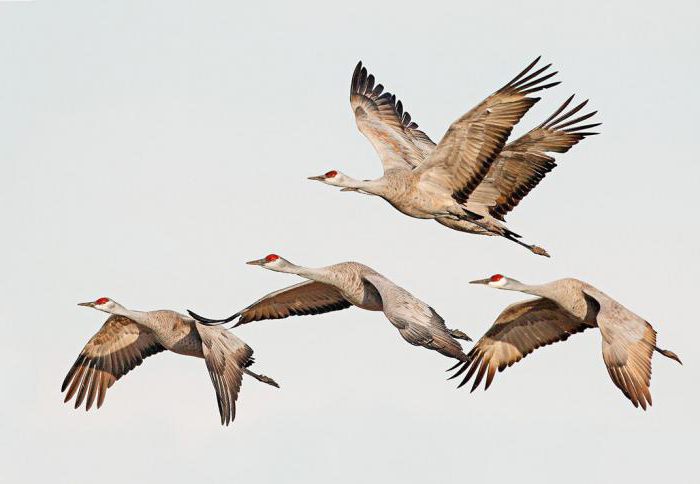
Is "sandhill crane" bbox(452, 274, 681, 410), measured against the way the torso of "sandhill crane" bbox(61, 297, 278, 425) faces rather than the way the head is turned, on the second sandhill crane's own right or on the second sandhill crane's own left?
on the second sandhill crane's own left

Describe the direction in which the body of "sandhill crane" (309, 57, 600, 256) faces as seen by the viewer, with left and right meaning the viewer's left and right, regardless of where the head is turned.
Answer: facing to the left of the viewer

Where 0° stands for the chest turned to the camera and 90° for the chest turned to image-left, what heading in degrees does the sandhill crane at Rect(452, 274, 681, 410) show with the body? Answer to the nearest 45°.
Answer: approximately 45°
